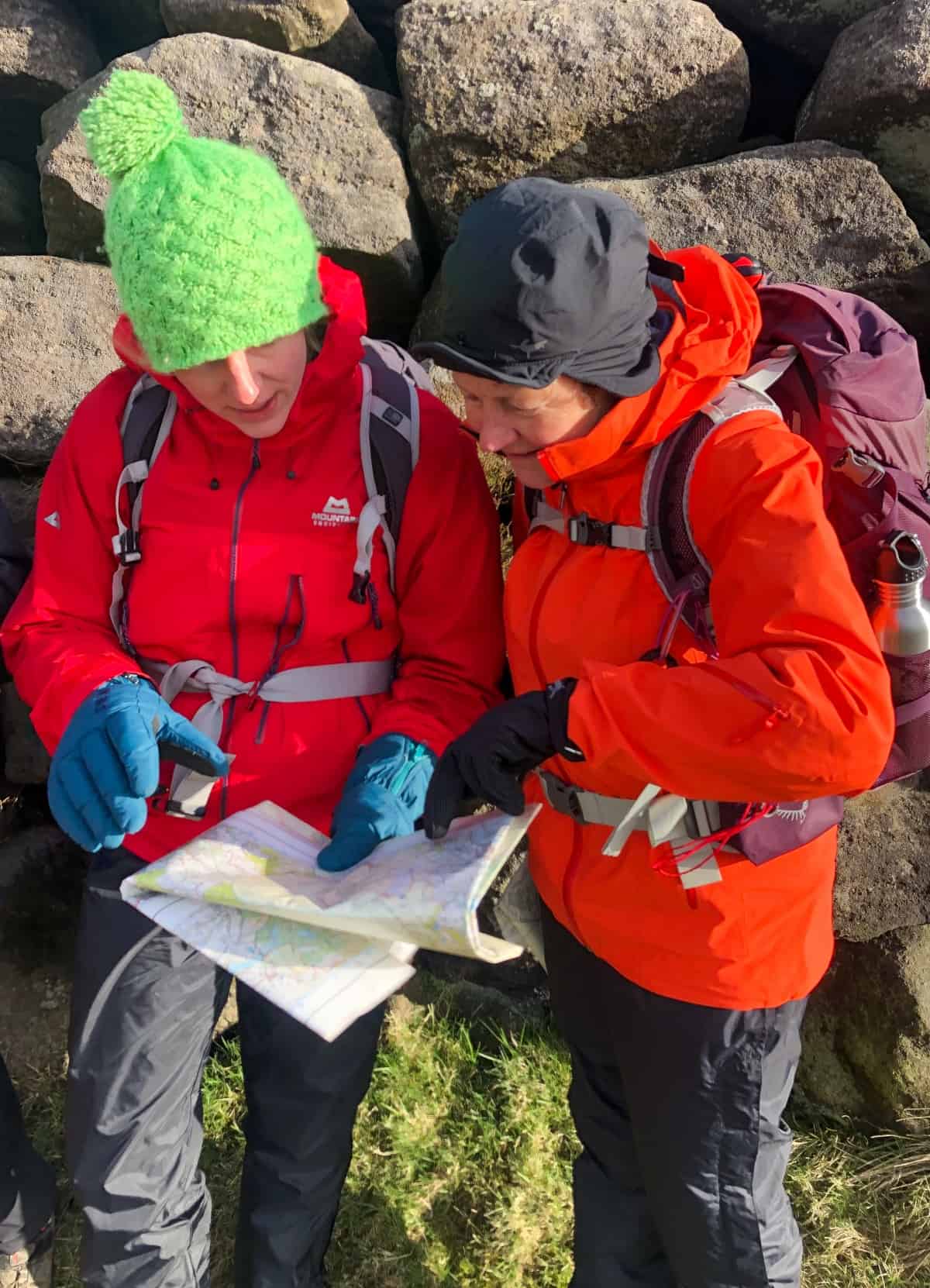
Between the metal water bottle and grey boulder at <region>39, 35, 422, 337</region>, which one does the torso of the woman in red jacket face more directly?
the metal water bottle

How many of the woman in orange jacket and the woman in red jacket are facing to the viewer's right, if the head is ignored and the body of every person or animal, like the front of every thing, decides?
0

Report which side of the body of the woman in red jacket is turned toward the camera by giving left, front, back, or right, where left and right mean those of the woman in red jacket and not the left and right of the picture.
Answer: front

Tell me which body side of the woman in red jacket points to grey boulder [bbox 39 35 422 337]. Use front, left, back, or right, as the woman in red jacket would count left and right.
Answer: back

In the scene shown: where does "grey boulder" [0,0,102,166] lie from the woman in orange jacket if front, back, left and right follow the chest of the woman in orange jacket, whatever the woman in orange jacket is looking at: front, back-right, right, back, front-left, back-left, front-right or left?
right

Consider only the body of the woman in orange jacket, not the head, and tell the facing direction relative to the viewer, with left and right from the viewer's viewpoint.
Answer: facing the viewer and to the left of the viewer

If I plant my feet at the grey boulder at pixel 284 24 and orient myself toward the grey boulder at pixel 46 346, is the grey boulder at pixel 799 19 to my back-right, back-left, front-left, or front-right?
back-left

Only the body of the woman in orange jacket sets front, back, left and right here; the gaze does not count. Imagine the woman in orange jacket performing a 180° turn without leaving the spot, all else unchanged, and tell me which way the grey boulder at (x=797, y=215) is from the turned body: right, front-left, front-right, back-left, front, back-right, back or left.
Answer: front-left

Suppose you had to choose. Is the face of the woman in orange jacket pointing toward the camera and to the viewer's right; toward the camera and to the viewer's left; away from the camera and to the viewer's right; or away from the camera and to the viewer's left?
toward the camera and to the viewer's left

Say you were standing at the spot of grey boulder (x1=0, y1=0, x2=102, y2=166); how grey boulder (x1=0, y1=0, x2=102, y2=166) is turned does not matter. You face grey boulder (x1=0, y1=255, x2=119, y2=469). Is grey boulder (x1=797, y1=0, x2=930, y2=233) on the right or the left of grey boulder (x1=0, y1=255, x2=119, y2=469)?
left
